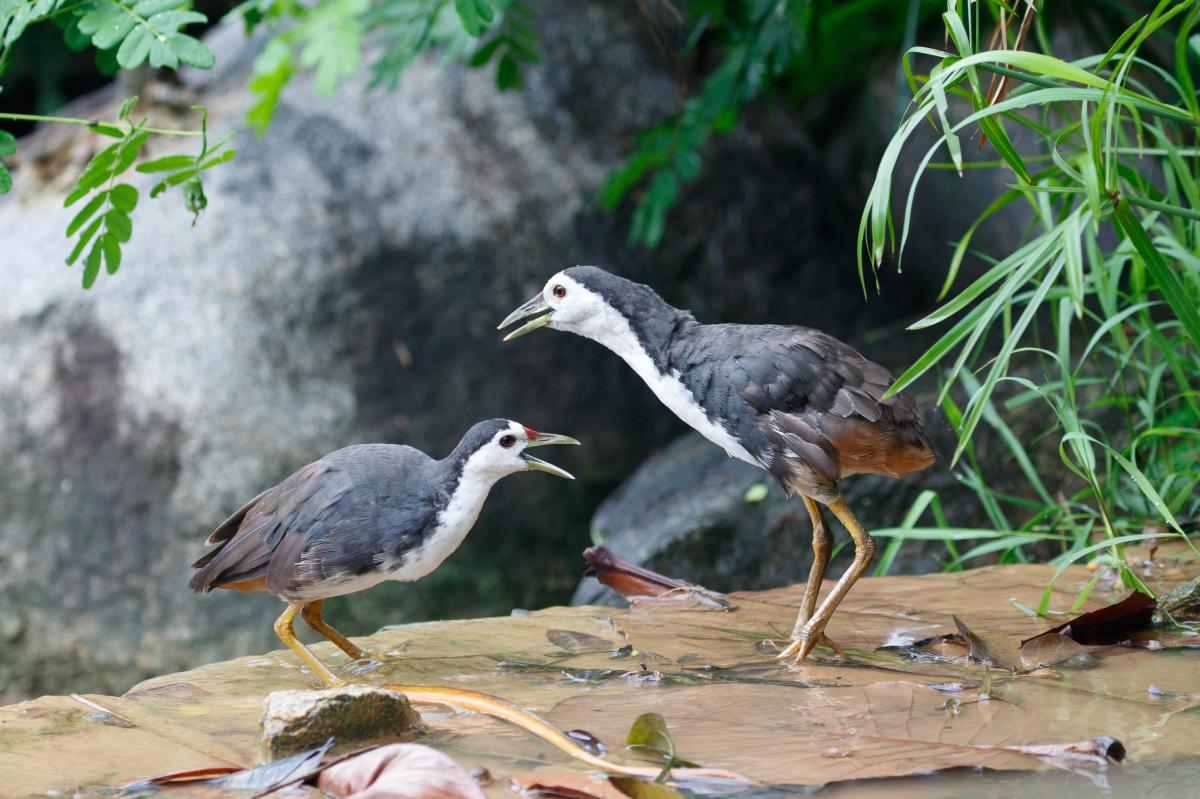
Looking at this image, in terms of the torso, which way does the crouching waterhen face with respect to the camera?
to the viewer's right

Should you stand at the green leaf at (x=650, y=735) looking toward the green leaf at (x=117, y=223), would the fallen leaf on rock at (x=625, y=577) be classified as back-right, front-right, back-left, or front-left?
front-right

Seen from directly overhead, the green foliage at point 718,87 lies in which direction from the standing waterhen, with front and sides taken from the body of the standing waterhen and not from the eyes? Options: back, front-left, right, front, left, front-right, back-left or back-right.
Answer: right

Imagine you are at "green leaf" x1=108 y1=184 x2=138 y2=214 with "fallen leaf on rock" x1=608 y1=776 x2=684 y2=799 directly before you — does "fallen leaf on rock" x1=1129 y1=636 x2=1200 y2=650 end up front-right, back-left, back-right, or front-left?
front-left

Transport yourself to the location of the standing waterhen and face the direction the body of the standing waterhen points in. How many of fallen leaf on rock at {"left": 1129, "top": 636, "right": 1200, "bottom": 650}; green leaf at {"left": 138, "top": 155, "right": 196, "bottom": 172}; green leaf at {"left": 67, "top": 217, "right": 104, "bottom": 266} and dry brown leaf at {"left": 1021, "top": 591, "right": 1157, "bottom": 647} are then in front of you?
2

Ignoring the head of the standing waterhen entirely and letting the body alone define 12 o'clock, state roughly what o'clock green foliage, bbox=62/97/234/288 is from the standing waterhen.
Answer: The green foliage is roughly at 12 o'clock from the standing waterhen.

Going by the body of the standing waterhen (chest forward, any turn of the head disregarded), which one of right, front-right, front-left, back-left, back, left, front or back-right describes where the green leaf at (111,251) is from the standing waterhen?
front

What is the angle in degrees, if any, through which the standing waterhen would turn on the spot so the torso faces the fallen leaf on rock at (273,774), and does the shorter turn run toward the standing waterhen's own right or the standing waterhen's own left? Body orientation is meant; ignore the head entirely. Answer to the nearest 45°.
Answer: approximately 45° to the standing waterhen's own left

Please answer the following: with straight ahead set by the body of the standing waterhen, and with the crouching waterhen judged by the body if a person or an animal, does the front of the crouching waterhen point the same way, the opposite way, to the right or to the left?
the opposite way

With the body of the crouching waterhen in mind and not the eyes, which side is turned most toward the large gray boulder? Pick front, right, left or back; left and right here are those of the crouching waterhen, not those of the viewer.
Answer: left

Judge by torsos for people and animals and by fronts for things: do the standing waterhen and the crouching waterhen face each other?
yes

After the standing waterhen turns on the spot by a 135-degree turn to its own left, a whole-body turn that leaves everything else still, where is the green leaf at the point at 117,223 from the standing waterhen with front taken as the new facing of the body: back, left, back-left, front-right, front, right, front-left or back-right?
back-right

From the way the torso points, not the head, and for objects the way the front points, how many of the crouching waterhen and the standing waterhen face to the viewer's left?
1

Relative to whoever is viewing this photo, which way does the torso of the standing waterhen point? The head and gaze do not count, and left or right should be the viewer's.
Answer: facing to the left of the viewer
